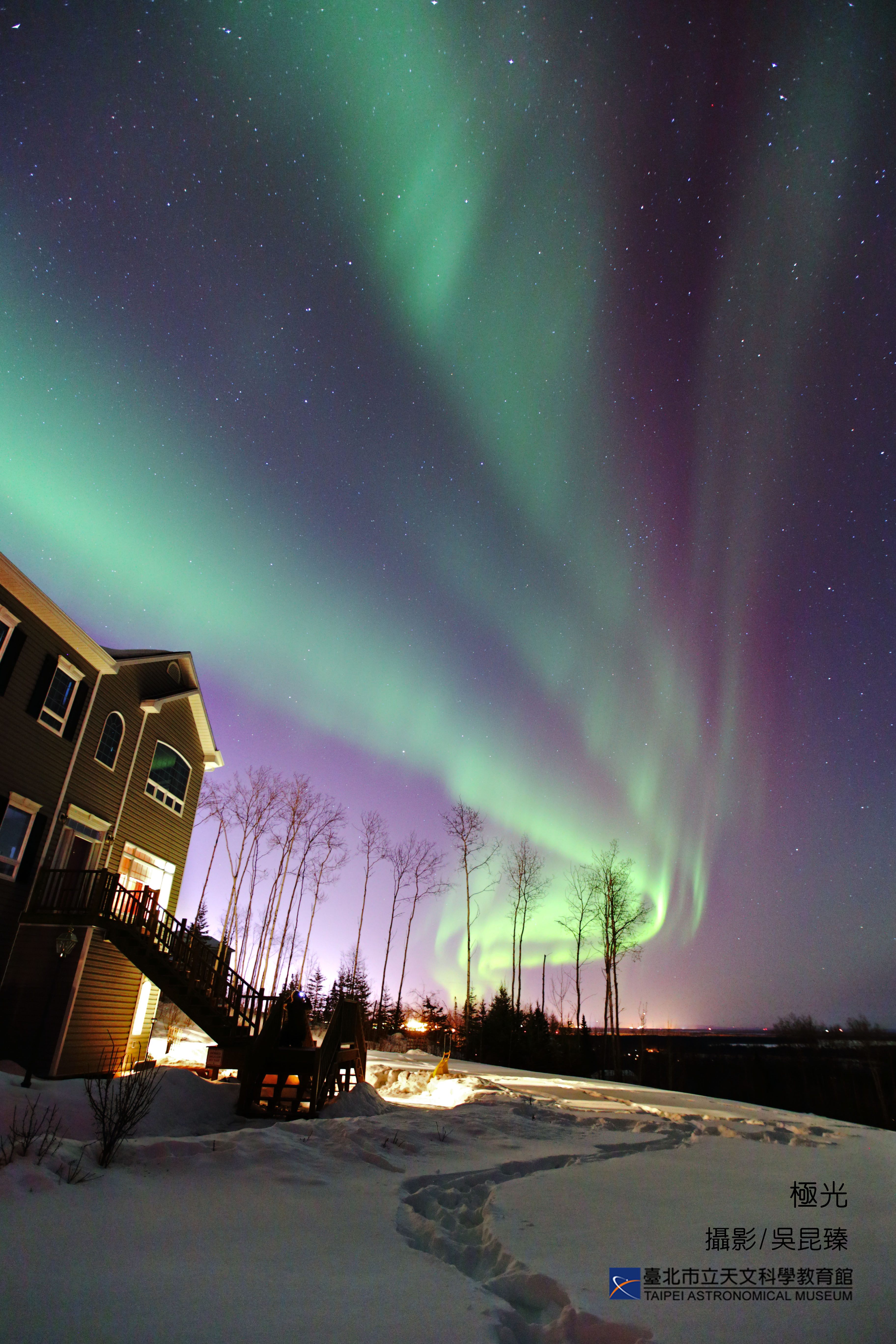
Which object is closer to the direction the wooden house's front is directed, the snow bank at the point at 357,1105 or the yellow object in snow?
the snow bank

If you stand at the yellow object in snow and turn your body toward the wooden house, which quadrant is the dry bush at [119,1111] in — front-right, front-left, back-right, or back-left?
front-left

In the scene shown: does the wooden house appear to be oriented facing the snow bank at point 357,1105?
yes

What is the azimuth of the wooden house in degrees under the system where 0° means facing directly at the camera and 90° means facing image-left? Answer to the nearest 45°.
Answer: approximately 315°

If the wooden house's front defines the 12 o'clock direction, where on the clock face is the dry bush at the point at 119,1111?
The dry bush is roughly at 1 o'clock from the wooden house.

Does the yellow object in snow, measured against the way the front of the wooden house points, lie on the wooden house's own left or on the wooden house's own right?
on the wooden house's own left

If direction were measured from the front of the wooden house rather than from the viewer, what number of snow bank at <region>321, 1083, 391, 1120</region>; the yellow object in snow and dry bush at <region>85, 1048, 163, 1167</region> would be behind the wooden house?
0
